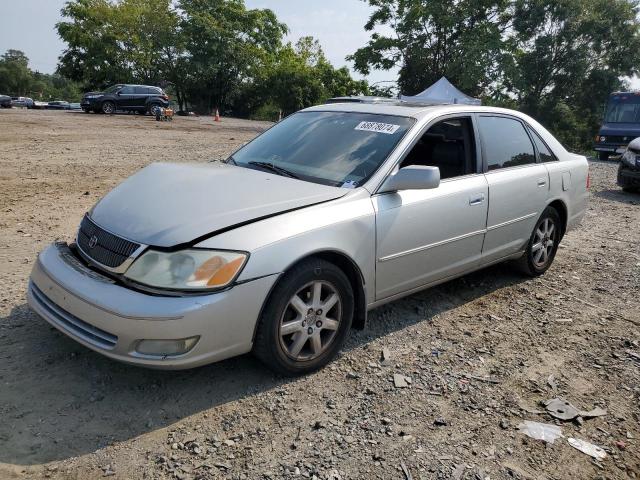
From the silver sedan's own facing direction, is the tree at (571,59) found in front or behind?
behind

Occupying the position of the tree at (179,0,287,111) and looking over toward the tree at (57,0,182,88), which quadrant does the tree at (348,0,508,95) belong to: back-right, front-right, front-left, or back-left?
back-left

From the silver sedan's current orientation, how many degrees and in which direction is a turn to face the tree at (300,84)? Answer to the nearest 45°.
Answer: approximately 135° to its right

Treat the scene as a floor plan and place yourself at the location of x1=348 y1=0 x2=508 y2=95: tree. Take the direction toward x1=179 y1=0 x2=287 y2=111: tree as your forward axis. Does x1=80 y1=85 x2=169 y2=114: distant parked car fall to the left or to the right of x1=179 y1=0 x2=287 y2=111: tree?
left

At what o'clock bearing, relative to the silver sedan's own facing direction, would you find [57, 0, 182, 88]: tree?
The tree is roughly at 4 o'clock from the silver sedan.

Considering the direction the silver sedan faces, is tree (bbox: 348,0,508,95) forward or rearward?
rearward

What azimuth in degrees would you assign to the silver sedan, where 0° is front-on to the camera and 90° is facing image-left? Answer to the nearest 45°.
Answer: approximately 45°

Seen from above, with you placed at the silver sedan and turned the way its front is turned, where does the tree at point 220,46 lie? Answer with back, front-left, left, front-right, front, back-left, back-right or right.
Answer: back-right

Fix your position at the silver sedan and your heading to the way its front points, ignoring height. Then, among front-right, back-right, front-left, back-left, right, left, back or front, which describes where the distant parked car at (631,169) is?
back
